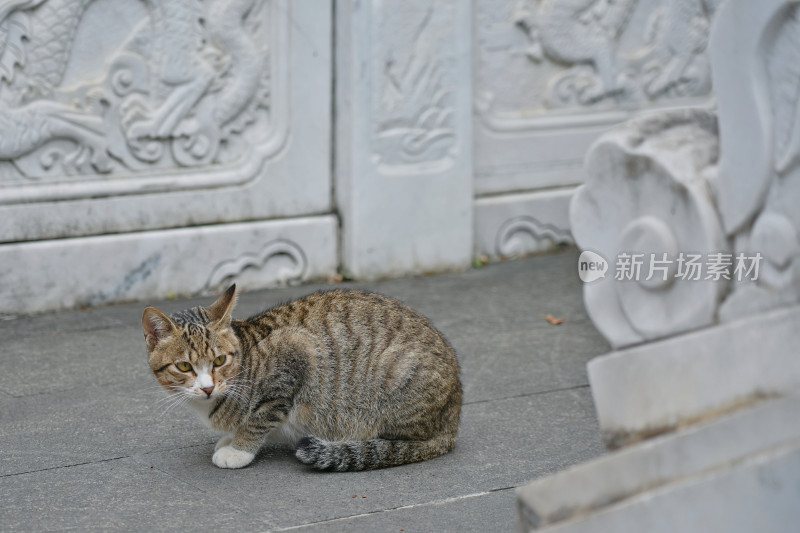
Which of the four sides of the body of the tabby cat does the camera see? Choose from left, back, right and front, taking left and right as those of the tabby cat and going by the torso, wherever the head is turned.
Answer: left

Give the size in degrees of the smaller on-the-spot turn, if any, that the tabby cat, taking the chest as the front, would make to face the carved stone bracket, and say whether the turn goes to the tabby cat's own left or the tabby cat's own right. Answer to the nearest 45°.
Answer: approximately 135° to the tabby cat's own left
